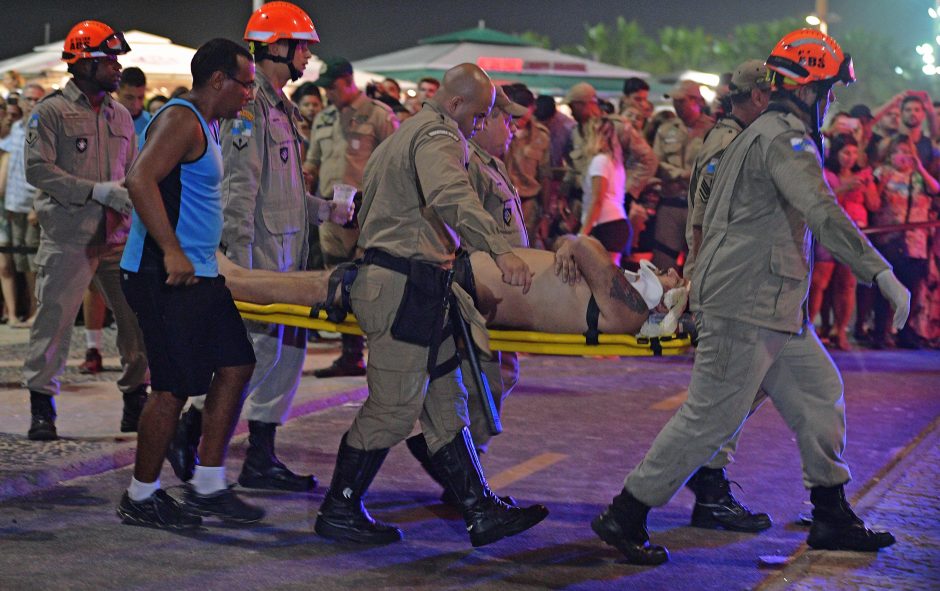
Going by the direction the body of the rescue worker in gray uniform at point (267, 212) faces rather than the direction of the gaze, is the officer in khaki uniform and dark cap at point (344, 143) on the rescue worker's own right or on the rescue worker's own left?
on the rescue worker's own left

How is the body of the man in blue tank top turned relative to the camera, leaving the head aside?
to the viewer's right

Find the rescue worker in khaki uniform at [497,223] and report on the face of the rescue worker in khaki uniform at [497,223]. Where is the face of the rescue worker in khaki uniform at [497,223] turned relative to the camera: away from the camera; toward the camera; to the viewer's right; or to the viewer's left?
to the viewer's right

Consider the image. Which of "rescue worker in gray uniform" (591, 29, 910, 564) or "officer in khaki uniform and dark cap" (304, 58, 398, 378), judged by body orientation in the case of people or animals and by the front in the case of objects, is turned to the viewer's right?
"rescue worker in gray uniform" (591, 29, 910, 564)

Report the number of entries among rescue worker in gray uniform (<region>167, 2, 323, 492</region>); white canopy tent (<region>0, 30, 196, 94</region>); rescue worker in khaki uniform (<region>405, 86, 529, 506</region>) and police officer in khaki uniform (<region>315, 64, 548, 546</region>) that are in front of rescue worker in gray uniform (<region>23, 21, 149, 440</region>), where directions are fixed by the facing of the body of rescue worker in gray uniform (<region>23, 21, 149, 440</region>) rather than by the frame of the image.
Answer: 3

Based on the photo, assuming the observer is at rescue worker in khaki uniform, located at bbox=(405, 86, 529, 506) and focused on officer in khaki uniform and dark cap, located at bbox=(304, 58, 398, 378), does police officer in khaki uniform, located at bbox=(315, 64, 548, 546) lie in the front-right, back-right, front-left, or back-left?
back-left

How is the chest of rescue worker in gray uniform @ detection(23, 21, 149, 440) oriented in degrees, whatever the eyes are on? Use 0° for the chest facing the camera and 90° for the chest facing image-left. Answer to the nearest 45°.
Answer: approximately 315°

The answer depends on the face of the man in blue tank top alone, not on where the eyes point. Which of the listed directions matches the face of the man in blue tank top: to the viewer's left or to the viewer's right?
to the viewer's right

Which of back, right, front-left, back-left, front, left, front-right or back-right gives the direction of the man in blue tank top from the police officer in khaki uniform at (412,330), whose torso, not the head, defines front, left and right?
back

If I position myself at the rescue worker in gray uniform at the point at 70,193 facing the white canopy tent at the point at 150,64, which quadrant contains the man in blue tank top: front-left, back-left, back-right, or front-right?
back-right

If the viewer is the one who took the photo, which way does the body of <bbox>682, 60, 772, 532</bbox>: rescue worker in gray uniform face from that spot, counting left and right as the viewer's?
facing to the right of the viewer

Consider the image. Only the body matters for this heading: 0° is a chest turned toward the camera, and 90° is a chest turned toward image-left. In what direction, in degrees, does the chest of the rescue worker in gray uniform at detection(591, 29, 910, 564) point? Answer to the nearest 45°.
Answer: approximately 270°

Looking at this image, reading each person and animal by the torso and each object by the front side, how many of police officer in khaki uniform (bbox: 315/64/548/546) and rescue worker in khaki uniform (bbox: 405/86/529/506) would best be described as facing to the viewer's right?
2

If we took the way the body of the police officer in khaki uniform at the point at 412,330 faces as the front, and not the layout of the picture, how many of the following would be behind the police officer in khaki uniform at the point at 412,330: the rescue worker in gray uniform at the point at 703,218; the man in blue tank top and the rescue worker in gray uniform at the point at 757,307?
1

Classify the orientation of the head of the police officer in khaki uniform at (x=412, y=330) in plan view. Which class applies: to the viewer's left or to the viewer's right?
to the viewer's right
